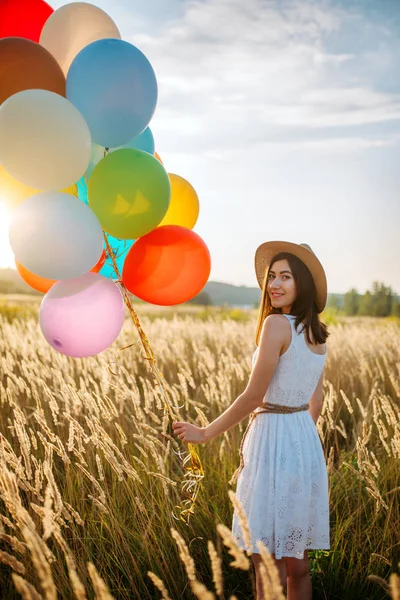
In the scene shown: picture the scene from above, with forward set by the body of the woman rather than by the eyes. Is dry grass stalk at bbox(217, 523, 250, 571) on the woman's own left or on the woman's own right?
on the woman's own left

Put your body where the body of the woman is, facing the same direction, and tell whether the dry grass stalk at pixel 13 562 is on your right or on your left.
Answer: on your left

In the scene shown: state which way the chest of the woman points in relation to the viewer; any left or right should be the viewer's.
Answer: facing away from the viewer and to the left of the viewer

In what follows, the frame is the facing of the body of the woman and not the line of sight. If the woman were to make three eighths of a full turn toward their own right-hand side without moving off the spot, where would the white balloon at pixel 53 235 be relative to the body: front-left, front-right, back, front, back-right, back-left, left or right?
back
